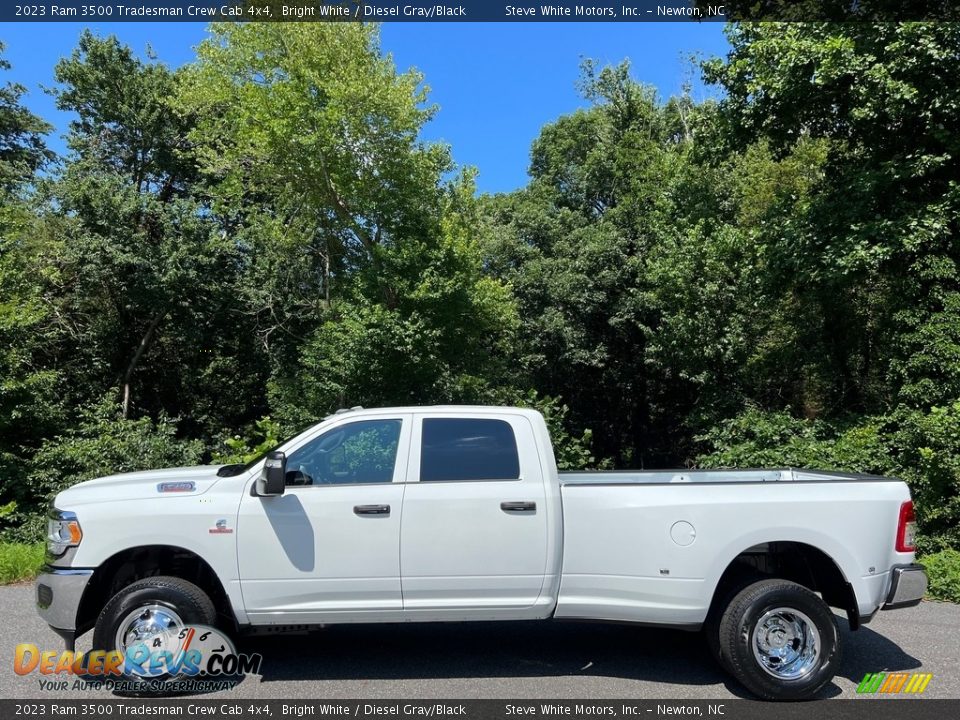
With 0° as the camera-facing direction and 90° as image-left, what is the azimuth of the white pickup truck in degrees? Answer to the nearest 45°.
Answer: approximately 90°

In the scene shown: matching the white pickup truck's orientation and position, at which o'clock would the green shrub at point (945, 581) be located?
The green shrub is roughly at 5 o'clock from the white pickup truck.

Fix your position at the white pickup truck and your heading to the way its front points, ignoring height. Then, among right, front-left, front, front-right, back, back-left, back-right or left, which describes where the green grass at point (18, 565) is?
front-right
